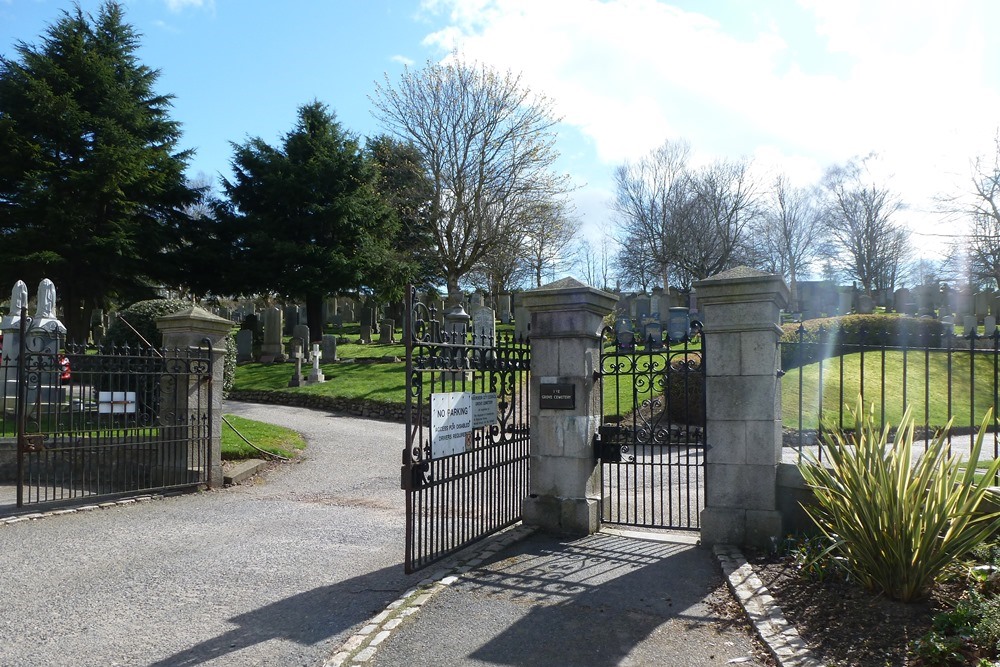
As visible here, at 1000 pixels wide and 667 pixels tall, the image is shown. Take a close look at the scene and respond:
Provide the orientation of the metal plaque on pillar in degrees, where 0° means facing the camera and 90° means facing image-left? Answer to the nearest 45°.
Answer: approximately 0°

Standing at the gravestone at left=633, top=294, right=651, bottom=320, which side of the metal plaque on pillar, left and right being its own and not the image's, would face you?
back

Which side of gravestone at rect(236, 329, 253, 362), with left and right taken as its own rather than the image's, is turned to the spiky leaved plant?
front

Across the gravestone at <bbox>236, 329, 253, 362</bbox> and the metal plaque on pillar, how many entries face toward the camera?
2

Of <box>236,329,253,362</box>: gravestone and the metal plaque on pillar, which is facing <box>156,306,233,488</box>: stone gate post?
the gravestone

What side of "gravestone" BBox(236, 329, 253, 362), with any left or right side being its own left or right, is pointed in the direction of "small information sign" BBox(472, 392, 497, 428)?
front

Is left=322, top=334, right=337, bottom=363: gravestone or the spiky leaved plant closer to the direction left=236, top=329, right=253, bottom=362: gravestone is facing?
the spiky leaved plant

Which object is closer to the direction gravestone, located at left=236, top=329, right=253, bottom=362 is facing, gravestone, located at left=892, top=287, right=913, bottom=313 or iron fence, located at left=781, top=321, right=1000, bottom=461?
the iron fence

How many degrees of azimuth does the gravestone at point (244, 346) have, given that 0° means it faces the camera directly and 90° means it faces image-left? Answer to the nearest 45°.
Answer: approximately 0°

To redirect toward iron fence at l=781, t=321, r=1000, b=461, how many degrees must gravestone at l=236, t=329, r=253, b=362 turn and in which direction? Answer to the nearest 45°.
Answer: approximately 45° to its left

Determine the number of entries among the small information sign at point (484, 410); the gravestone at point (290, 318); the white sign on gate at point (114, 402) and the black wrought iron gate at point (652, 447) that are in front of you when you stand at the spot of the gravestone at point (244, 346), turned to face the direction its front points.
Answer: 3

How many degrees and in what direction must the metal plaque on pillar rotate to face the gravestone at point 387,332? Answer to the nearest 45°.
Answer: approximately 180°
